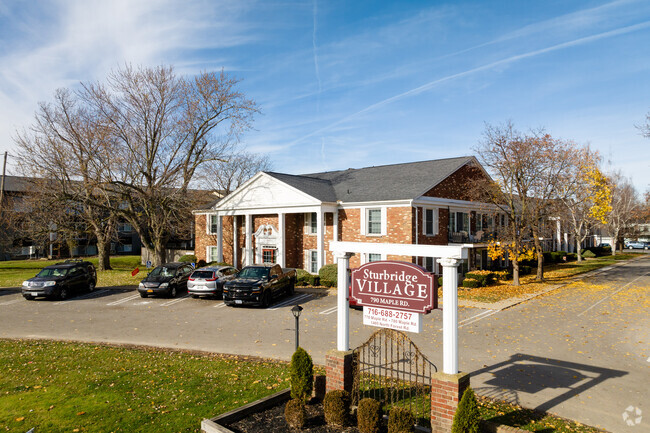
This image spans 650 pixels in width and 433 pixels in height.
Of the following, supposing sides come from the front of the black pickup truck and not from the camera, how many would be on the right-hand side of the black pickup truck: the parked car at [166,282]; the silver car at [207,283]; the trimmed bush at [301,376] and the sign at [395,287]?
2

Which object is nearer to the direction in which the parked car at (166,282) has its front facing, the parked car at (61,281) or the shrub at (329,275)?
the parked car

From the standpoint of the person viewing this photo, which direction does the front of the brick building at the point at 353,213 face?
facing the viewer and to the left of the viewer

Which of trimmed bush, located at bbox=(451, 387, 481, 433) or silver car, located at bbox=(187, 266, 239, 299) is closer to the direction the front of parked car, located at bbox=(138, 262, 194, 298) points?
the trimmed bush

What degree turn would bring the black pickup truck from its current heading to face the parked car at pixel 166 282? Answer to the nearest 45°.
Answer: approximately 90° to its right

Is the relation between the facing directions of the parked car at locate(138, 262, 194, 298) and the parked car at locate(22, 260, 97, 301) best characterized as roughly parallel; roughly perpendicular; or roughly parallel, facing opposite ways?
roughly parallel

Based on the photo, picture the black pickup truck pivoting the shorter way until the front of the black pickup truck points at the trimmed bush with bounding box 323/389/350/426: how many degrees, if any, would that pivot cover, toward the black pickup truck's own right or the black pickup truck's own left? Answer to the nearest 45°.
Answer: approximately 45° to the black pickup truck's own left

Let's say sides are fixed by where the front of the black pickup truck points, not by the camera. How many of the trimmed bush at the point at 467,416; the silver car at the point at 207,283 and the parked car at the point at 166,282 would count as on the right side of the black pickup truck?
2

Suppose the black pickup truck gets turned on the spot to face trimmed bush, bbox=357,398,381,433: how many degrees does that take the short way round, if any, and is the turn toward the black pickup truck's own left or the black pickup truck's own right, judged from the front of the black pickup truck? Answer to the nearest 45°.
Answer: approximately 45° to the black pickup truck's own left

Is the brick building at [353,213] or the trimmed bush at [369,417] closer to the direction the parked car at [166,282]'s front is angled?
the trimmed bush

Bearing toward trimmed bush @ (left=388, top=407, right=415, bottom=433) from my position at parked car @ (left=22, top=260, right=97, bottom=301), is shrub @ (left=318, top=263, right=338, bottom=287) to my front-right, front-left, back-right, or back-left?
front-left

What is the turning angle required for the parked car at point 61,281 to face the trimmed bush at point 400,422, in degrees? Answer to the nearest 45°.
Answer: approximately 45° to its left

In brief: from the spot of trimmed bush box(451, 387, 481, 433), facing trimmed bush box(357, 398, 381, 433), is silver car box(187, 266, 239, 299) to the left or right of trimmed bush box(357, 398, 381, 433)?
right

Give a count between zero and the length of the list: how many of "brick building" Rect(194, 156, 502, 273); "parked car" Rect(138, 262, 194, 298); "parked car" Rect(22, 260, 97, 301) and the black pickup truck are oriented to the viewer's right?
0

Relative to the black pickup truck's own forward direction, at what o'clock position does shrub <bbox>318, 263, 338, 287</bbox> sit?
The shrub is roughly at 6 o'clock from the black pickup truck.

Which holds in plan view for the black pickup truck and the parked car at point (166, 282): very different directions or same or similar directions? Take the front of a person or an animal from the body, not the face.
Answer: same or similar directions

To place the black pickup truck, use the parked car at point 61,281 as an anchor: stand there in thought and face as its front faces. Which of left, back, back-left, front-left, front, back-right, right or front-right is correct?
left
